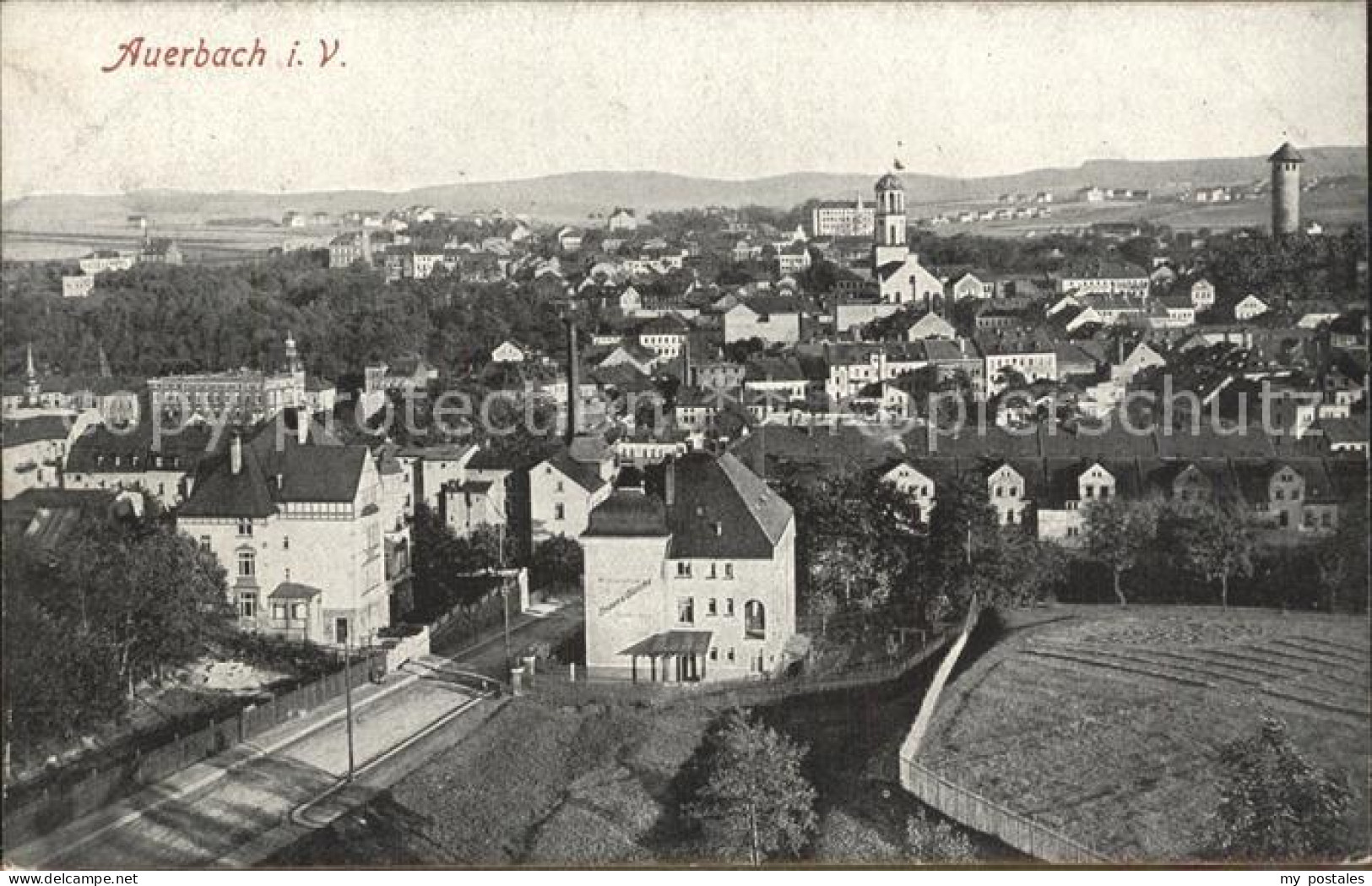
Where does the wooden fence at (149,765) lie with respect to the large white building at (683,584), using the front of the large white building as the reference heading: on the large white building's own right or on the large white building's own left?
on the large white building's own right

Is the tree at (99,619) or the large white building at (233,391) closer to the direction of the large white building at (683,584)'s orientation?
the tree

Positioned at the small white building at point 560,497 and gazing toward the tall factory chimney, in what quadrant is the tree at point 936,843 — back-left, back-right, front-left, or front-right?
back-right

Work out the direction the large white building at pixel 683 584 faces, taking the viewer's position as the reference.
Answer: facing the viewer

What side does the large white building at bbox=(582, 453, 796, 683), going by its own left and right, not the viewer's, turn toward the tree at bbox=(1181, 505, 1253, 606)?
left

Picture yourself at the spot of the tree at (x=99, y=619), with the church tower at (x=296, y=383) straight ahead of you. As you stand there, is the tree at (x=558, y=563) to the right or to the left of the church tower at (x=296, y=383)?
right

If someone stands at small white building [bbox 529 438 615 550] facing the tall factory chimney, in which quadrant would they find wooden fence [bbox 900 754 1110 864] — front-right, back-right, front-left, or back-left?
back-right

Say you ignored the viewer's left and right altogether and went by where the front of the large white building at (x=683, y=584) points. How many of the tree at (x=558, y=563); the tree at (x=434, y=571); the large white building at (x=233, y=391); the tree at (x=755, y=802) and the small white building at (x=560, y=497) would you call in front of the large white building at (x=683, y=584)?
1

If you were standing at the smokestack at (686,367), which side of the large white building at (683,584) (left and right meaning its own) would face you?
back

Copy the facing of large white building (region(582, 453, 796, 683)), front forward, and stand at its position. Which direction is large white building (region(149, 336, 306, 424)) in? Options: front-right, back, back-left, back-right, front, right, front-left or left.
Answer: back-right

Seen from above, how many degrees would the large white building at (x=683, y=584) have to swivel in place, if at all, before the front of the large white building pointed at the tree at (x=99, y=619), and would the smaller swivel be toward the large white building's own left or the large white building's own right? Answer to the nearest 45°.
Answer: approximately 90° to the large white building's own right

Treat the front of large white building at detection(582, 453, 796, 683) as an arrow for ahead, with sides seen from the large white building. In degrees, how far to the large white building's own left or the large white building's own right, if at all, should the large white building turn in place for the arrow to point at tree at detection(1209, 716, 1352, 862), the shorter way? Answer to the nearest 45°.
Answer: approximately 45° to the large white building's own left
